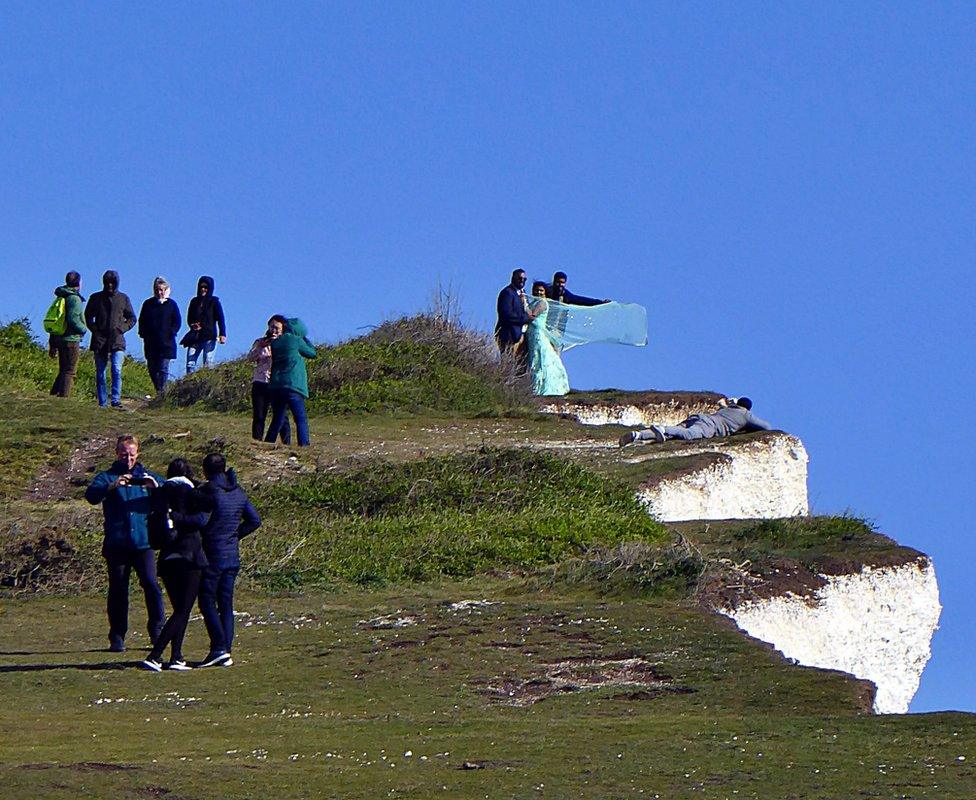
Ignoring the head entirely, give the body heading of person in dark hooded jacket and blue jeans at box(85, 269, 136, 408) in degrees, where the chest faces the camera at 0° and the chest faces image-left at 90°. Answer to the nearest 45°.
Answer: approximately 0°

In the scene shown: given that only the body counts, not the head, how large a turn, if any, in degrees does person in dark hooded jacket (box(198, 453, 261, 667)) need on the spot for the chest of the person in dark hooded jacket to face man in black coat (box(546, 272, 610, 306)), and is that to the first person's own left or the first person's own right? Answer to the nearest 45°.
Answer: approximately 45° to the first person's own right

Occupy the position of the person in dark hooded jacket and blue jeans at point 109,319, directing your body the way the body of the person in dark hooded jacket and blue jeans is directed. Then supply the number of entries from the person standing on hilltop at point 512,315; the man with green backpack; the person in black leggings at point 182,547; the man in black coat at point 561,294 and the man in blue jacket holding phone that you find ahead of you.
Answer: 2

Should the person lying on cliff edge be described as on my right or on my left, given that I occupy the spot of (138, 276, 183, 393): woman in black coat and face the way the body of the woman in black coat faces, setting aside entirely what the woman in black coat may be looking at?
on my left

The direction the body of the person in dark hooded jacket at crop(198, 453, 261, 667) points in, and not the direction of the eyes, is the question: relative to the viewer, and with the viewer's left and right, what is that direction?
facing away from the viewer and to the left of the viewer

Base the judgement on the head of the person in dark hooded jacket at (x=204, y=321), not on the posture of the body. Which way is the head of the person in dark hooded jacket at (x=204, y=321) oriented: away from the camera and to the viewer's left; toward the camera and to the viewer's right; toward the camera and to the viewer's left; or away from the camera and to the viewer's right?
toward the camera and to the viewer's left

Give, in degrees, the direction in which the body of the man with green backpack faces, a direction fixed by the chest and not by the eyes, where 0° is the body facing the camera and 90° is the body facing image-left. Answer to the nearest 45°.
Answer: approximately 225°

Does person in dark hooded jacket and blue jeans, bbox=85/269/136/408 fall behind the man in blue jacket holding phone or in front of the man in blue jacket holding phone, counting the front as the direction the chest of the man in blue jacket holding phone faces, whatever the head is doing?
behind

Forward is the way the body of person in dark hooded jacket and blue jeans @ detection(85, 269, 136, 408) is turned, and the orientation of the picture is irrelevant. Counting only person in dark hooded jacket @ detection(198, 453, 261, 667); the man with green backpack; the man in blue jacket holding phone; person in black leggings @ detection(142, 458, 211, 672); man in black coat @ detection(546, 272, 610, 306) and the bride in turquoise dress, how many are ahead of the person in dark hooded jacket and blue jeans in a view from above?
3

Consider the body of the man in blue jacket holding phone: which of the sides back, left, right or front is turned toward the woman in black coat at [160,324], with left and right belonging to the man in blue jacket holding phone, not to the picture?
back
